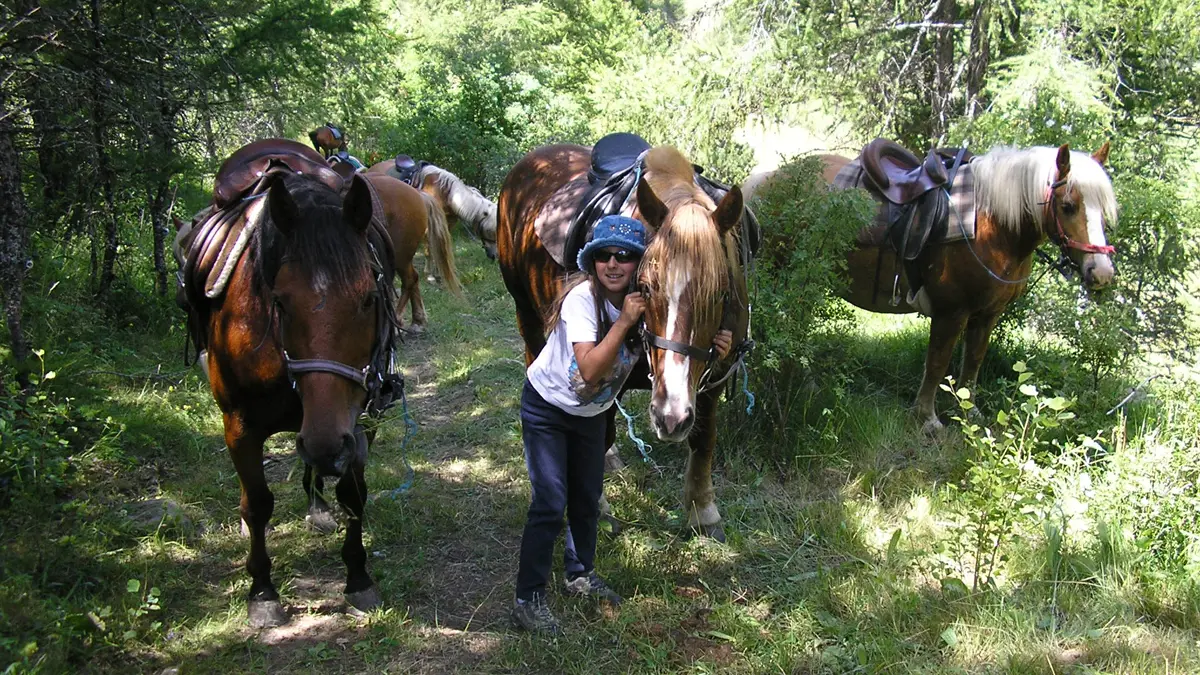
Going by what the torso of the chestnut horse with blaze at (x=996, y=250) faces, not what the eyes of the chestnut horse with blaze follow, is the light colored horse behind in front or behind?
behind

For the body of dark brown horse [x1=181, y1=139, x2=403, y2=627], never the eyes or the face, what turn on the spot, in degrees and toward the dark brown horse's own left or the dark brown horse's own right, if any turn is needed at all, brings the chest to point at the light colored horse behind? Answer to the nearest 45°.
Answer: approximately 180°

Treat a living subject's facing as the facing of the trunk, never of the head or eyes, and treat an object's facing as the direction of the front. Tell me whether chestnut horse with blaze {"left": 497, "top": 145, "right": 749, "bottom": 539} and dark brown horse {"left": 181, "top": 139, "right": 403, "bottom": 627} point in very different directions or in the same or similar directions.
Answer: same or similar directions

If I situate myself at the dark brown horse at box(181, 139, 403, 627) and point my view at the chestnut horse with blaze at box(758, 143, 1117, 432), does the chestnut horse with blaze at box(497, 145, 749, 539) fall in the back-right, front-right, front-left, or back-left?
front-right

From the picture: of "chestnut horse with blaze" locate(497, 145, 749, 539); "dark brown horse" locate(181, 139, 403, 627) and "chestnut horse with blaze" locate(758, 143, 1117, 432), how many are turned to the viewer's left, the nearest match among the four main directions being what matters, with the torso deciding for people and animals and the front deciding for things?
0

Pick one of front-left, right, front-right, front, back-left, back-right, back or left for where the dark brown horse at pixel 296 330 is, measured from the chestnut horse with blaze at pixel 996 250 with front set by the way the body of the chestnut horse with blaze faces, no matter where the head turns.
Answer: right

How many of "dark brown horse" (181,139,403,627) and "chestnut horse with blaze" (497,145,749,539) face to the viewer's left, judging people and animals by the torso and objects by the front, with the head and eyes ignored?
0

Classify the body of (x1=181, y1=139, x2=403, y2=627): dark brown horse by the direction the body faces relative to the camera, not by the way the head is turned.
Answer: toward the camera

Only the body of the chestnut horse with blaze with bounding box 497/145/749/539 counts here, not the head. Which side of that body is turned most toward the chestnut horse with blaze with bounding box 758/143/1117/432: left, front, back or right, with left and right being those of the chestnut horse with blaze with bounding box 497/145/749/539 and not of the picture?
left

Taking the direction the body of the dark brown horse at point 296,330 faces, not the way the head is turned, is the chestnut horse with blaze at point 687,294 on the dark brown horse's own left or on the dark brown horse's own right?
on the dark brown horse's own left

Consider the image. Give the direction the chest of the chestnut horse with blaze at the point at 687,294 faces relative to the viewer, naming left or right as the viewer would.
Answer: facing the viewer and to the right of the viewer
